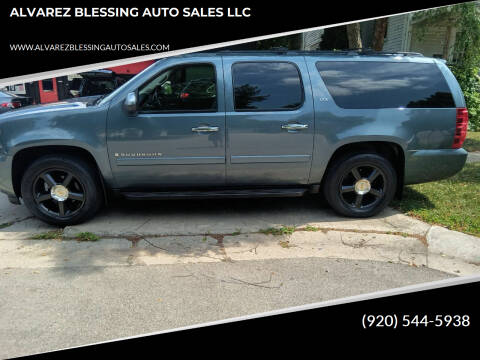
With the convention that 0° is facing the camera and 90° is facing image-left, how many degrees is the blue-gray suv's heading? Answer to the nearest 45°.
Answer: approximately 90°

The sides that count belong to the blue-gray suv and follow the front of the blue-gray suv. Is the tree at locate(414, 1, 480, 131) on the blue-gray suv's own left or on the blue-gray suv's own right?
on the blue-gray suv's own right

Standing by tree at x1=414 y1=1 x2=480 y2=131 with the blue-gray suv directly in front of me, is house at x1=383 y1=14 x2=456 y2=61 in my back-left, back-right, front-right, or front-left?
back-right

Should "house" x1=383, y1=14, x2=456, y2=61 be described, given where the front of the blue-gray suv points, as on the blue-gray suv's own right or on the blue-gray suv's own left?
on the blue-gray suv's own right
